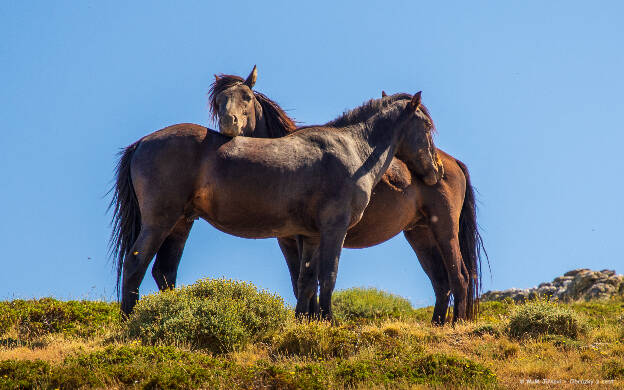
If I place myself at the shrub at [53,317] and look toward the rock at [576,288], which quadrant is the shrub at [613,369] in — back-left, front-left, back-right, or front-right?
front-right

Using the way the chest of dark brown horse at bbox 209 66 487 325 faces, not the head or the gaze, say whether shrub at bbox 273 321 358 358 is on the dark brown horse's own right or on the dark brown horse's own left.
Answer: on the dark brown horse's own left

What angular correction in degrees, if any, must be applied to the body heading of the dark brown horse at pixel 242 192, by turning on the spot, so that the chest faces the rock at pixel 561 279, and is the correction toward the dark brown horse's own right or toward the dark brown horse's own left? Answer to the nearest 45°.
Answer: approximately 45° to the dark brown horse's own left

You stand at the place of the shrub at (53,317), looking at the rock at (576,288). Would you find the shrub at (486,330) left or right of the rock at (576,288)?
right

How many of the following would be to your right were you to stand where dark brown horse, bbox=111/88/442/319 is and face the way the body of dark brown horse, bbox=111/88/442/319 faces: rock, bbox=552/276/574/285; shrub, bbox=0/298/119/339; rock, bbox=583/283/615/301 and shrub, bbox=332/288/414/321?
0

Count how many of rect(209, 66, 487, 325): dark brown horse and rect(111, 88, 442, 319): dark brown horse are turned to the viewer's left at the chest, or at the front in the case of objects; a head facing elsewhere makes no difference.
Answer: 1

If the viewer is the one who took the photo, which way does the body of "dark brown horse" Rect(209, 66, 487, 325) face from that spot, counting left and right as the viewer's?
facing to the left of the viewer

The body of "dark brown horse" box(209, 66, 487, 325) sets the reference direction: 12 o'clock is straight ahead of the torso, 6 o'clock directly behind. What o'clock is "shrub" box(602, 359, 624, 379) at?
The shrub is roughly at 8 o'clock from the dark brown horse.

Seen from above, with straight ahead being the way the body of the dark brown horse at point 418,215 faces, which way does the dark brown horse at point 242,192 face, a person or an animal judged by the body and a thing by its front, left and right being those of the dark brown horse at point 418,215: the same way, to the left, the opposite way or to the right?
the opposite way

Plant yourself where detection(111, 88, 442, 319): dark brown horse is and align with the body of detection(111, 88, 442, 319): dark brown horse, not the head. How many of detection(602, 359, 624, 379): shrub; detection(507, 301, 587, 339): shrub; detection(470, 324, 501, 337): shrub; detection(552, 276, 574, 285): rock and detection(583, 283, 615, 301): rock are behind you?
0

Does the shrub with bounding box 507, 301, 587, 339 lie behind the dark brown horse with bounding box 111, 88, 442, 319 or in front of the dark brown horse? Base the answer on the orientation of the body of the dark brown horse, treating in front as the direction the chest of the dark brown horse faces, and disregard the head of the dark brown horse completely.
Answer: in front

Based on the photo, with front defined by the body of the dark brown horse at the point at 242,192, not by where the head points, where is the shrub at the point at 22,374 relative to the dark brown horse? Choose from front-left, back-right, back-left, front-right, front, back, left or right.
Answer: back-right

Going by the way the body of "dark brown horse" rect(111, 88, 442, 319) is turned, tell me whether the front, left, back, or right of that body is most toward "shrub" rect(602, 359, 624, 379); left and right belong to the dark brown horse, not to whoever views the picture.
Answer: front

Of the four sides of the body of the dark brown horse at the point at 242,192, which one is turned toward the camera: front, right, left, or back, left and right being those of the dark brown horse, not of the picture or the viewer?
right
